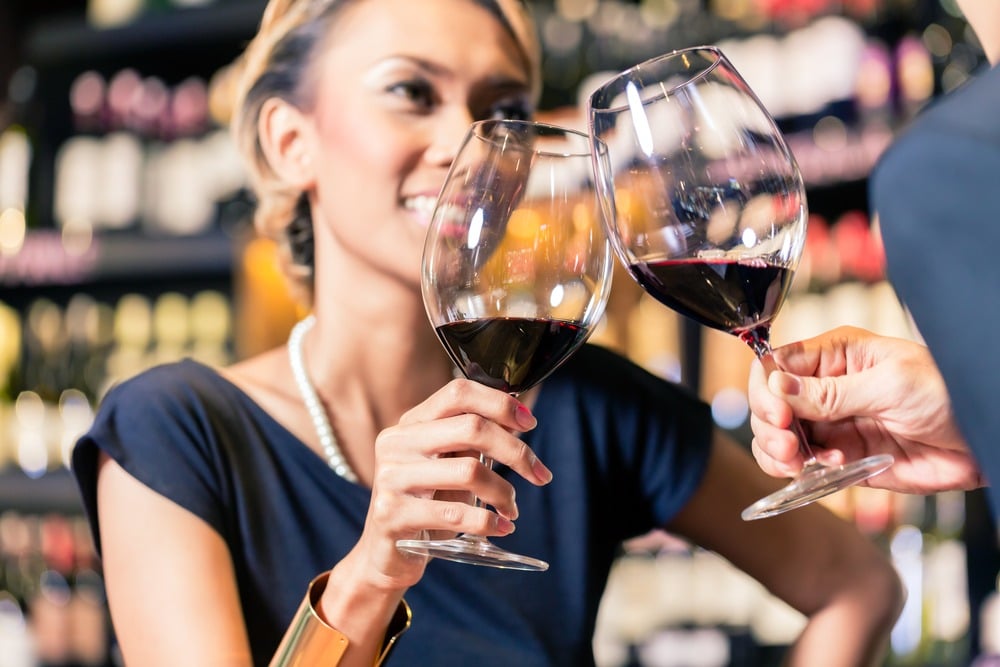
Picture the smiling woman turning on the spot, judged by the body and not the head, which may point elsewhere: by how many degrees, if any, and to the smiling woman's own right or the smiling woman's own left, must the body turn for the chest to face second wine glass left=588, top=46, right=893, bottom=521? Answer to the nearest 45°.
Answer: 0° — they already face it

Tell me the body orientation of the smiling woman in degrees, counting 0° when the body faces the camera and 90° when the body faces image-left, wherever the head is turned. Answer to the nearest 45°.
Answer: approximately 315°

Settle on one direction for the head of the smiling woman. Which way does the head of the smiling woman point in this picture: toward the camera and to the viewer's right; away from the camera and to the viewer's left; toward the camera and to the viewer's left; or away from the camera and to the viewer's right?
toward the camera and to the viewer's right
